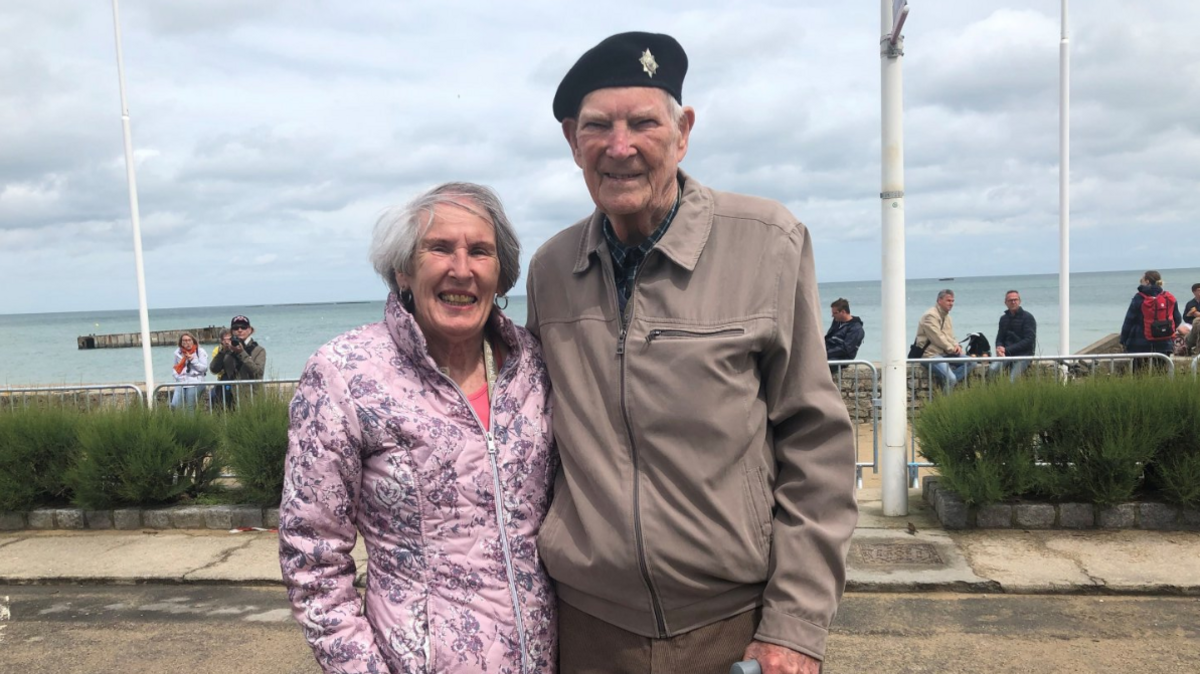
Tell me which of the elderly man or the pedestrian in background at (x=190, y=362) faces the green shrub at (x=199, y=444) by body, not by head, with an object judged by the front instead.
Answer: the pedestrian in background

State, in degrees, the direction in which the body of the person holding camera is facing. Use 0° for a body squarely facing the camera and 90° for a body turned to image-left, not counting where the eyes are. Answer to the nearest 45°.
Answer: approximately 0°

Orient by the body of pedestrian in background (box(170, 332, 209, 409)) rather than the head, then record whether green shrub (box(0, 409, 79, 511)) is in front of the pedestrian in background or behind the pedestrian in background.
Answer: in front

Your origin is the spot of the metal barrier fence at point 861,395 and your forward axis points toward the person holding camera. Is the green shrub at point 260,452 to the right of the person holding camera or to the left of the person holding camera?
left

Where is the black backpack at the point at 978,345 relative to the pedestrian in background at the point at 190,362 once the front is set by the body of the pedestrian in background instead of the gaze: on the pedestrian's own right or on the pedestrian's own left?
on the pedestrian's own left
